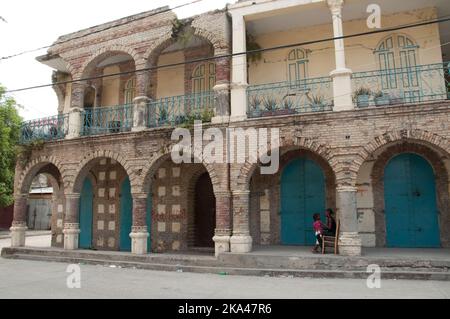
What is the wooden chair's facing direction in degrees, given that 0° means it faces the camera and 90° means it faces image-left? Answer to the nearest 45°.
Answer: approximately 90°

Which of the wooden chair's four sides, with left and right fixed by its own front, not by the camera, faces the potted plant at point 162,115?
front

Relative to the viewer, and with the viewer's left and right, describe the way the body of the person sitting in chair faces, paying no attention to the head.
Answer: facing to the left of the viewer

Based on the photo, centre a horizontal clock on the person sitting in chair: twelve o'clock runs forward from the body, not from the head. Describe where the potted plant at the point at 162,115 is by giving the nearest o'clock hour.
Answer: The potted plant is roughly at 12 o'clock from the person sitting in chair.
